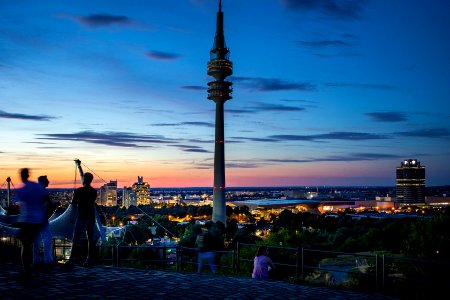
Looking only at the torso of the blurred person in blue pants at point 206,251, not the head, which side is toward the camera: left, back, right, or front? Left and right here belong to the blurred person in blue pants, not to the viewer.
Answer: back

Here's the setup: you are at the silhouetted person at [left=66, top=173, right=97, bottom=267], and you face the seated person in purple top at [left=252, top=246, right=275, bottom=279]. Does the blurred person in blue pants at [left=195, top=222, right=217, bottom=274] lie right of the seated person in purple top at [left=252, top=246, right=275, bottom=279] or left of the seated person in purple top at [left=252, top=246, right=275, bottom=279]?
left

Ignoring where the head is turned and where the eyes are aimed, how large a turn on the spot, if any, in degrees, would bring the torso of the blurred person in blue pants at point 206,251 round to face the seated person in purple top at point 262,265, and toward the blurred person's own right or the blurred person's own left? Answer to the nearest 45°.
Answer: approximately 135° to the blurred person's own right

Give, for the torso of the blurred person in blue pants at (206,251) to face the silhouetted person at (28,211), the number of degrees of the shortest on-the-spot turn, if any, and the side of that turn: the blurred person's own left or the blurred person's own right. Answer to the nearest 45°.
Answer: approximately 135° to the blurred person's own left

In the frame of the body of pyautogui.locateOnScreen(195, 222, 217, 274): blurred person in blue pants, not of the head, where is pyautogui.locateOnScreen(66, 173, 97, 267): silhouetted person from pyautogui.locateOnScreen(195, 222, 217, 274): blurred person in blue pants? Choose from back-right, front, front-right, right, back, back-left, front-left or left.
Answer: back-left
